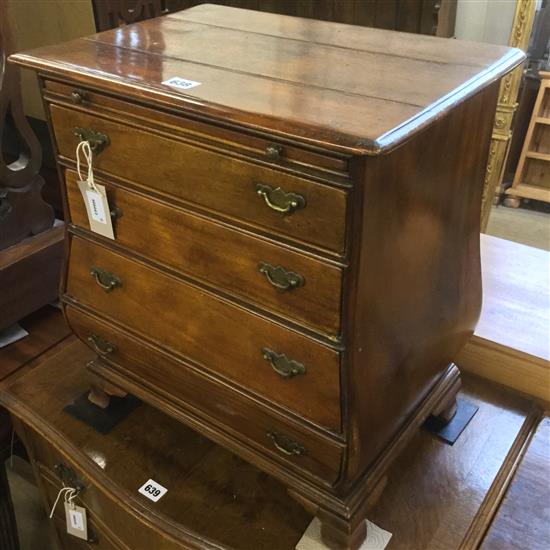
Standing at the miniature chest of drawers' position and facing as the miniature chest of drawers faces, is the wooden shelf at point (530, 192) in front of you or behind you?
behind

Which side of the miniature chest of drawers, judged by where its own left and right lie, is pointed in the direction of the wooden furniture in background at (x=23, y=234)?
right

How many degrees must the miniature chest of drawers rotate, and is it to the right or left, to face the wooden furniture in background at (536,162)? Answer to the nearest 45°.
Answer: approximately 180°

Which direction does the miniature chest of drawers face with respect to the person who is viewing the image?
facing the viewer and to the left of the viewer

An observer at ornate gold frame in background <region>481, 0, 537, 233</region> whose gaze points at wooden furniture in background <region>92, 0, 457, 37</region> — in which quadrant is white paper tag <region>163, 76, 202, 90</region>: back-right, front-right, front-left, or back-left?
front-left

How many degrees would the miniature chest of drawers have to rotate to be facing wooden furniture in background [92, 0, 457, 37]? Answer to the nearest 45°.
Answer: approximately 135° to its right
